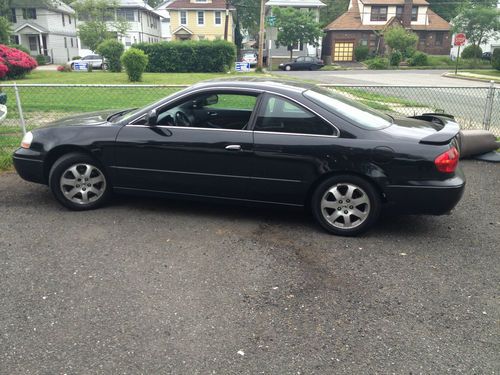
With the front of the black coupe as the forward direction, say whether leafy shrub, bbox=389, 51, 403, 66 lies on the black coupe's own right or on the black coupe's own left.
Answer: on the black coupe's own right

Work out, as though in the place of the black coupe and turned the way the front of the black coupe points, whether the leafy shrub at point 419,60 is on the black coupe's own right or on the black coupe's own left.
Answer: on the black coupe's own right

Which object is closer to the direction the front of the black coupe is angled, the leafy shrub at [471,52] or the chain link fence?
the chain link fence

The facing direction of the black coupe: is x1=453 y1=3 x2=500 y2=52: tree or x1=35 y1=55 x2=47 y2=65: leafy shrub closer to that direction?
the leafy shrub

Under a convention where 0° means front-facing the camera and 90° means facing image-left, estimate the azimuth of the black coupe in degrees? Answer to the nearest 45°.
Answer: approximately 90°

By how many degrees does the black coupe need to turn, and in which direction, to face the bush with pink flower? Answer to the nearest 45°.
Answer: approximately 45° to its right

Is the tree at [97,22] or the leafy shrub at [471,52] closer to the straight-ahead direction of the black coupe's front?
the tree

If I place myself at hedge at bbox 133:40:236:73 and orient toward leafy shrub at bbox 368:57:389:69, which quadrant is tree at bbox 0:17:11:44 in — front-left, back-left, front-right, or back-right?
back-left

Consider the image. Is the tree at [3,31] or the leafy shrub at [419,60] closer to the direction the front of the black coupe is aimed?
the tree

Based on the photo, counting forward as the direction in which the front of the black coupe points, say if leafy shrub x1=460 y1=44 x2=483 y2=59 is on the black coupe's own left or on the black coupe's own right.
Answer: on the black coupe's own right

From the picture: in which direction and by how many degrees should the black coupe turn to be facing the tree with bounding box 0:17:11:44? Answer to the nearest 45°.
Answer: approximately 45° to its right

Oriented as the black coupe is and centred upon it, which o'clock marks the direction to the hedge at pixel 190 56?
The hedge is roughly at 3 o'clock from the black coupe.

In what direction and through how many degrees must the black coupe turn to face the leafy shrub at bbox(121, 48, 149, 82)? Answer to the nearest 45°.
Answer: approximately 90° to its right

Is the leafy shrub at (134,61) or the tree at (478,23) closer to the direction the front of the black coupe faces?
the leafy shrub

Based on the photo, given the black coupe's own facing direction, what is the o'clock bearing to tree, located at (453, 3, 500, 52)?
The tree is roughly at 4 o'clock from the black coupe.
